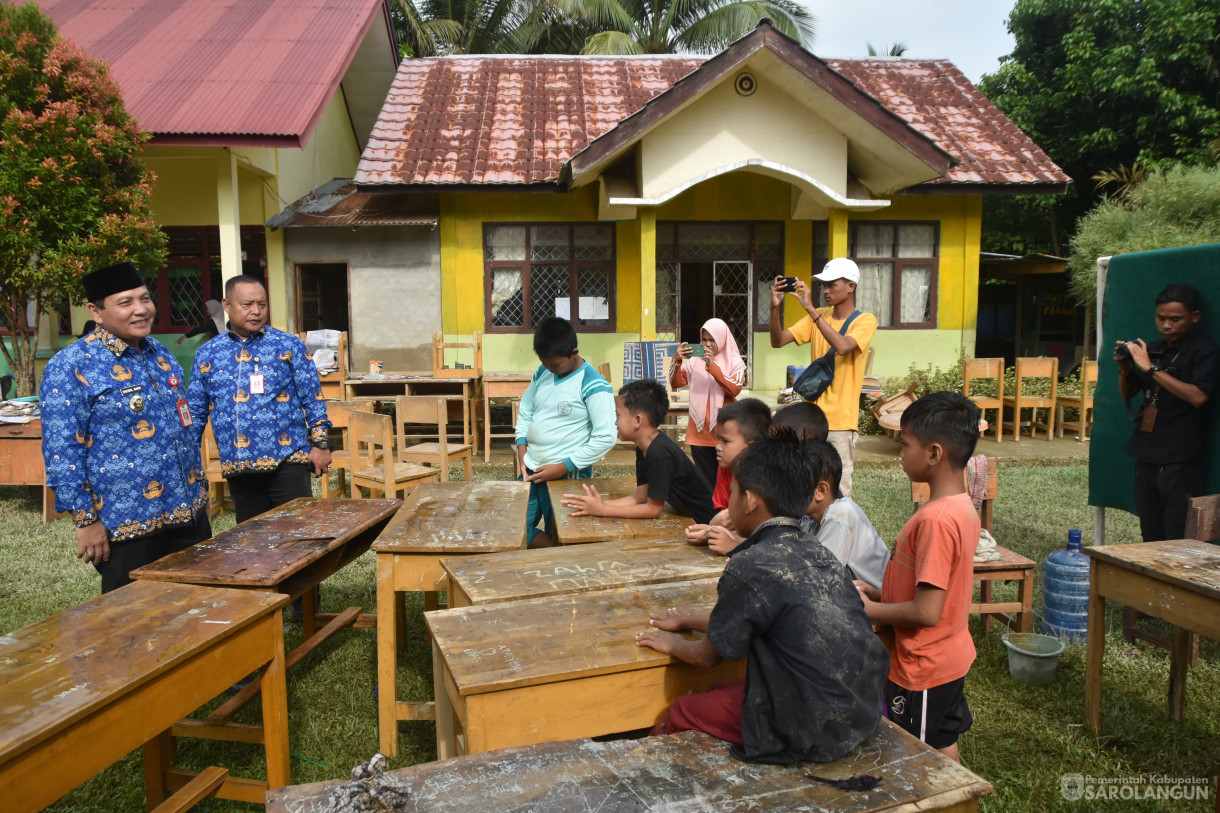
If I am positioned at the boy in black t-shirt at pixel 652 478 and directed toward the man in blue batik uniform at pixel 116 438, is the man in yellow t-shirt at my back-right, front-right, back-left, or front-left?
back-right

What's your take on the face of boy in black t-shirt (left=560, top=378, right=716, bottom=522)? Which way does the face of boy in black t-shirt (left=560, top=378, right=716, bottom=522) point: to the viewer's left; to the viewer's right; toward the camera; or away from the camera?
to the viewer's left

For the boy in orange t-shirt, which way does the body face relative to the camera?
to the viewer's left

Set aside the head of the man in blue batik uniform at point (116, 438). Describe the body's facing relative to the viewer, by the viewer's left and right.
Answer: facing the viewer and to the right of the viewer

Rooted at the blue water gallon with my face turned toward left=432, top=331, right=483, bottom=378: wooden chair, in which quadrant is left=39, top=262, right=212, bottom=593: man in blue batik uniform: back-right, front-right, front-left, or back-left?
front-left

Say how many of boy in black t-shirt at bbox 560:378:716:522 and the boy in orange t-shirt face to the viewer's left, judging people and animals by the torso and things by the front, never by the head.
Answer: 2

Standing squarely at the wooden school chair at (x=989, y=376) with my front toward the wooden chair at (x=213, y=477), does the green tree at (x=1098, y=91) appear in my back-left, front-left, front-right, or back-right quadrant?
back-right

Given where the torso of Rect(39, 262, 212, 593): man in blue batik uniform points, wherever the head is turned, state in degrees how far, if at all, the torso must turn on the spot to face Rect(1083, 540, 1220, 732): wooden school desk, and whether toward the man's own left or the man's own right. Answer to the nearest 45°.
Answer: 0° — they already face it

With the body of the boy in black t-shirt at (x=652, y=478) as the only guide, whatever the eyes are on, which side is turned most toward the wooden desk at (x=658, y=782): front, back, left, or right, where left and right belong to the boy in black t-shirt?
left

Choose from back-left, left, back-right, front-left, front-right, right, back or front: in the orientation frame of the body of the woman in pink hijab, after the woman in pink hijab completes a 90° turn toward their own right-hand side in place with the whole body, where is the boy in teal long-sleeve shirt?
left

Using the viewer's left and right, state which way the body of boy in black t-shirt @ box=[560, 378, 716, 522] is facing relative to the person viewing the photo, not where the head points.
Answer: facing to the left of the viewer

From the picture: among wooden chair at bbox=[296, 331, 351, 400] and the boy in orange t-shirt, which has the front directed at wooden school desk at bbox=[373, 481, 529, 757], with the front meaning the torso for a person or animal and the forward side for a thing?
the boy in orange t-shirt

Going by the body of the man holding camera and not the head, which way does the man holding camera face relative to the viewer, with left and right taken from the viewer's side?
facing the viewer and to the left of the viewer

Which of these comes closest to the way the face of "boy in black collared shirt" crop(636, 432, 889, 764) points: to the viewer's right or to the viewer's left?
to the viewer's left

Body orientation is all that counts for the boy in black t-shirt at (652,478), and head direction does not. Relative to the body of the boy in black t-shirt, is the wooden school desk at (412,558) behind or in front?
in front

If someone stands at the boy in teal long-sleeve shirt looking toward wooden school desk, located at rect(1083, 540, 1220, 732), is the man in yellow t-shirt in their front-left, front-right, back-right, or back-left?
front-left

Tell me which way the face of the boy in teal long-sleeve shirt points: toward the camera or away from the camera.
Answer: toward the camera
